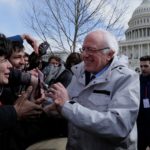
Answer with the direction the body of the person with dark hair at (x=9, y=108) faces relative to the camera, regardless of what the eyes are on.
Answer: to the viewer's right

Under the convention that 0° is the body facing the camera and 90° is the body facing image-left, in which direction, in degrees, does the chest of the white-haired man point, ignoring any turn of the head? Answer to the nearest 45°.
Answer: approximately 45°

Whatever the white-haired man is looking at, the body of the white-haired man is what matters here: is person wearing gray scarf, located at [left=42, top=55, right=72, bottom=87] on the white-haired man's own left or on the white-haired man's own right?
on the white-haired man's own right

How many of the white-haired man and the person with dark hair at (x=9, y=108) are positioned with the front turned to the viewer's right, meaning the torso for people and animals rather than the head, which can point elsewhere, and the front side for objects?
1

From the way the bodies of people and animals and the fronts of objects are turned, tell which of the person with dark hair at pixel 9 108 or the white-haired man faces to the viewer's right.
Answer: the person with dark hair

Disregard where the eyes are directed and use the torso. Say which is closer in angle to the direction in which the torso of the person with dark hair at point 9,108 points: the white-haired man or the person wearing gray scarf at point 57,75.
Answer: the white-haired man

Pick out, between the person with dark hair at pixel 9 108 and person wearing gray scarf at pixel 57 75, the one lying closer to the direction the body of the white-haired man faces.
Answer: the person with dark hair
